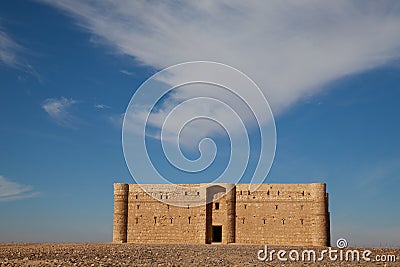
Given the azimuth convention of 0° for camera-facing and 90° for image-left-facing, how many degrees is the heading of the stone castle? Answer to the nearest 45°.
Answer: approximately 0°
